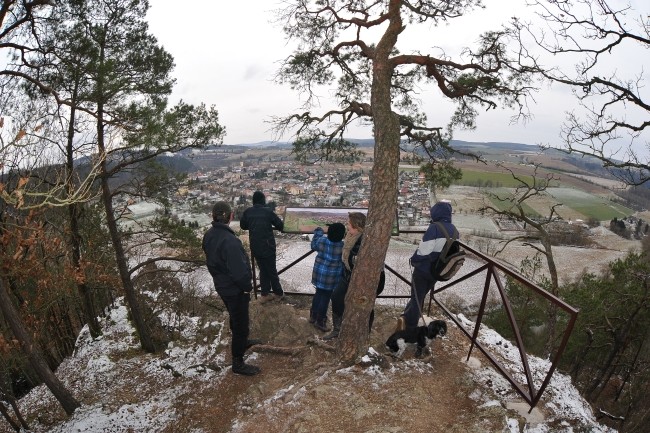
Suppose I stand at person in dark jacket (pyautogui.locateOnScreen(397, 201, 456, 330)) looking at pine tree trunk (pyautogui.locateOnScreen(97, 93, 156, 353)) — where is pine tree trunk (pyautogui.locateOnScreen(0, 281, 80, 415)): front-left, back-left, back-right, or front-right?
front-left

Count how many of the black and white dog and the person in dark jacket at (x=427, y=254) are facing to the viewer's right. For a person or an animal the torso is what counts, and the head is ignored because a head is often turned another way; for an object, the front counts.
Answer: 1

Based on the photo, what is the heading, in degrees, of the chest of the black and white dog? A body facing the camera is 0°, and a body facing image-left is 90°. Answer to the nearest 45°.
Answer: approximately 270°

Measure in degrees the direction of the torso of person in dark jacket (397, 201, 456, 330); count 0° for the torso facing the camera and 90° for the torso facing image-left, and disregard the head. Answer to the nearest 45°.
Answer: approximately 90°

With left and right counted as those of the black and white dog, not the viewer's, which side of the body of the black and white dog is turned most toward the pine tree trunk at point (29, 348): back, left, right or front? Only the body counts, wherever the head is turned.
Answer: back

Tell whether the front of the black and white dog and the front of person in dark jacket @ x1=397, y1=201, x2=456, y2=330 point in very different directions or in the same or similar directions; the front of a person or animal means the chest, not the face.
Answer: very different directions
